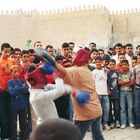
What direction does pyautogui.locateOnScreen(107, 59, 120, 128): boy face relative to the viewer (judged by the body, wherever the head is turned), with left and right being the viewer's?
facing the viewer

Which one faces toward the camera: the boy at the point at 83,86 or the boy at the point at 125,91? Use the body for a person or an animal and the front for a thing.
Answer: the boy at the point at 125,91

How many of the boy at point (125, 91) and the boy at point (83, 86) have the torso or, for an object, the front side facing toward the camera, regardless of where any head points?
1

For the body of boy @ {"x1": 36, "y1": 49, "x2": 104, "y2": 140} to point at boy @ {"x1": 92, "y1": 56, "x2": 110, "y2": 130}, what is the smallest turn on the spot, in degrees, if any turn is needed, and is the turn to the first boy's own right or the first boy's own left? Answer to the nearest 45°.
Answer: approximately 45° to the first boy's own right

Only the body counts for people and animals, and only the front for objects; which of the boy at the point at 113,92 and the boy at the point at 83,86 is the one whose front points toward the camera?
the boy at the point at 113,92

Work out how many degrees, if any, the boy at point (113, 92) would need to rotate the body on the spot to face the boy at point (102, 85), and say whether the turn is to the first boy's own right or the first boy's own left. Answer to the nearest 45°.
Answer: approximately 45° to the first boy's own right

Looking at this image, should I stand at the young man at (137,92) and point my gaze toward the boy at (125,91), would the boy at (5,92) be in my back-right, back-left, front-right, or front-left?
front-left

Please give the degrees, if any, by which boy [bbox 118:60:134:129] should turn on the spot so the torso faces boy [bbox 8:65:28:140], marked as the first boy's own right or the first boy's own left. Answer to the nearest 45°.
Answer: approximately 45° to the first boy's own right

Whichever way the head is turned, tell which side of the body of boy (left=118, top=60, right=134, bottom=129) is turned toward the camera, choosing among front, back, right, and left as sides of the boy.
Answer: front

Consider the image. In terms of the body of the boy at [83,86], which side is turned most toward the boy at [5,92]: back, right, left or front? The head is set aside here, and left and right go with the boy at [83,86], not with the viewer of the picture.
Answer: front

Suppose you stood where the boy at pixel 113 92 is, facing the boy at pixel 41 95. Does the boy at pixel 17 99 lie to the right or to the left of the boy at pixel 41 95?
right

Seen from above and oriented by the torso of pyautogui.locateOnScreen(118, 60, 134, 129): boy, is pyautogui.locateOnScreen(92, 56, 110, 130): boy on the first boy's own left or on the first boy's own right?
on the first boy's own right

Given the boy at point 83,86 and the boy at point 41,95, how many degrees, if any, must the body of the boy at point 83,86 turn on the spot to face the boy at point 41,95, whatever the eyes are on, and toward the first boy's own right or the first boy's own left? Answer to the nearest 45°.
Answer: approximately 90° to the first boy's own left

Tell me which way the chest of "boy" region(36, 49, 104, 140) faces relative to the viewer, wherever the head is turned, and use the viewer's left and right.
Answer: facing away from the viewer and to the left of the viewer

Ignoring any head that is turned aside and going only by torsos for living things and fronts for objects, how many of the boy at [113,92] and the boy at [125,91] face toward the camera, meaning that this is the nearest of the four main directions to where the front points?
2

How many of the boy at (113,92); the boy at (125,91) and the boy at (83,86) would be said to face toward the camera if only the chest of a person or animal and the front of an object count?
2

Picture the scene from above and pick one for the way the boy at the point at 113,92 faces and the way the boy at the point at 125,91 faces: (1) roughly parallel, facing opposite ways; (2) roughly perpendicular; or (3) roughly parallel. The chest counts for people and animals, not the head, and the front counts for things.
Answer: roughly parallel
